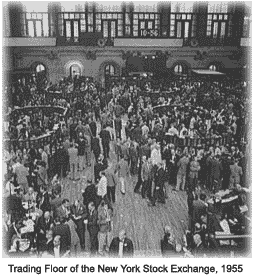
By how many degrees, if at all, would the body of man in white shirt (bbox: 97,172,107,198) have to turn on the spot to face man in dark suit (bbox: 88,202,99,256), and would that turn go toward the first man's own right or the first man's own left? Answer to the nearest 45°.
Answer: approximately 180°

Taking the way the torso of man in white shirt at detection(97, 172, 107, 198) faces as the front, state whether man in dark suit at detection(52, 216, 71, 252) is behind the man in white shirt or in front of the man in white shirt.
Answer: behind

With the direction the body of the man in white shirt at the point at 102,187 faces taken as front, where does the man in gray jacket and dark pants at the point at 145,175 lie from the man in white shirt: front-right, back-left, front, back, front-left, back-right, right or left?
front-right

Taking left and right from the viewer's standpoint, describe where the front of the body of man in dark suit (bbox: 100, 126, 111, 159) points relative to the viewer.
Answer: facing away from the viewer

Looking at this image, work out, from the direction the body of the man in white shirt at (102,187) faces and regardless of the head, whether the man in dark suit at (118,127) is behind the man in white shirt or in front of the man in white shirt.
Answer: in front

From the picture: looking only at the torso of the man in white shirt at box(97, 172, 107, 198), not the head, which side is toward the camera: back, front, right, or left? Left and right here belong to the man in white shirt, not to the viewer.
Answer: back
